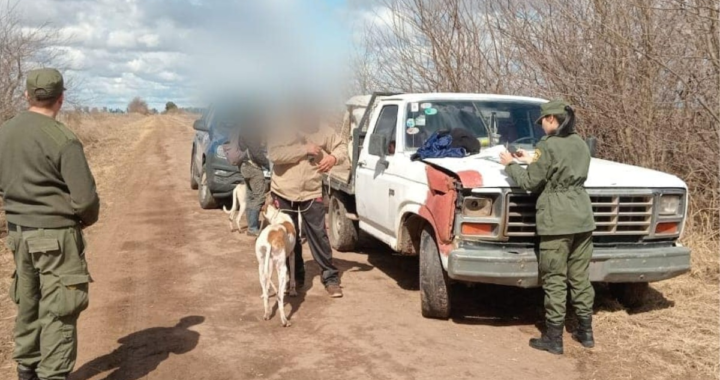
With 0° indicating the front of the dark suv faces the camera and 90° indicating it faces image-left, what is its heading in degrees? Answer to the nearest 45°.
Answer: approximately 315°

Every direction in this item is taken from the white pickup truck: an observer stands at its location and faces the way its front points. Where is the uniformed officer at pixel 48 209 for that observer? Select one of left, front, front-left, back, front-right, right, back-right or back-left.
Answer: right

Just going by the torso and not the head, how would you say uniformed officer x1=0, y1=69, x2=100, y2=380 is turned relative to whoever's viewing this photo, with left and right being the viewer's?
facing away from the viewer and to the right of the viewer

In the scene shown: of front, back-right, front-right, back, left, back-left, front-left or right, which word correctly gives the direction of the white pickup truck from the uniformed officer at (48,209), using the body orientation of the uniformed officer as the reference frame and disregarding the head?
front-right

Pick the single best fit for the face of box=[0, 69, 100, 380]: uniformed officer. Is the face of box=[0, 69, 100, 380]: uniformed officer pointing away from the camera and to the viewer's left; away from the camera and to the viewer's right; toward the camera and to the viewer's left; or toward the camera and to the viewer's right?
away from the camera and to the viewer's right
